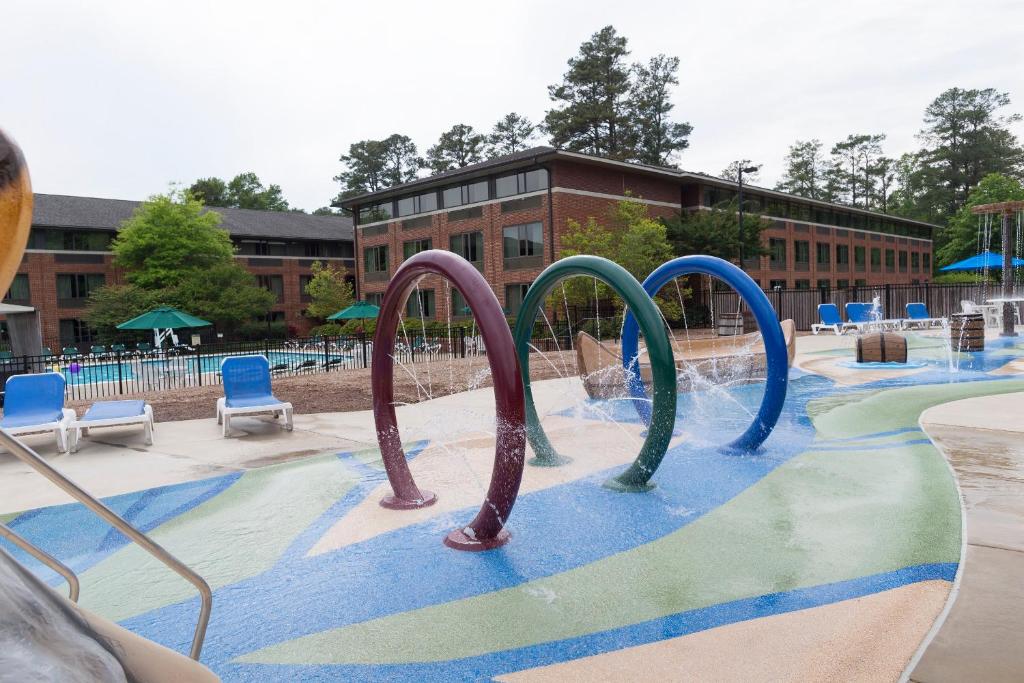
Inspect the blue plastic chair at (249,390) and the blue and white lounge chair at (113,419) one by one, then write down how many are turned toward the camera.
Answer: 2

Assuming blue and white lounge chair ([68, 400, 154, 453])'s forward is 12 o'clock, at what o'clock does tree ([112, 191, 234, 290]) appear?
The tree is roughly at 6 o'clock from the blue and white lounge chair.

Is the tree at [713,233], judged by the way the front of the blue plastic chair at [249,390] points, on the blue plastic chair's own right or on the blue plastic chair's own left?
on the blue plastic chair's own left

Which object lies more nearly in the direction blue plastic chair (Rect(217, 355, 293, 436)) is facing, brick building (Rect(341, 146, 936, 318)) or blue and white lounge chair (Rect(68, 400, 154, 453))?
the blue and white lounge chair

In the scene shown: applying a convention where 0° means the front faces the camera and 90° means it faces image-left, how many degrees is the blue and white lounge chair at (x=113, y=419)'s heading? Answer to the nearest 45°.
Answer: approximately 0°

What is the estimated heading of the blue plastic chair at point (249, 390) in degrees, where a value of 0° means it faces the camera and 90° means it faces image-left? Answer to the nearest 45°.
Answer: approximately 0°

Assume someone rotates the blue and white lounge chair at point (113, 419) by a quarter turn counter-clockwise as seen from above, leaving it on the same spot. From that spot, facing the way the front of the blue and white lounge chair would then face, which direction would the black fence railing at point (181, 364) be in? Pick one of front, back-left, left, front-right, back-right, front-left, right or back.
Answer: left

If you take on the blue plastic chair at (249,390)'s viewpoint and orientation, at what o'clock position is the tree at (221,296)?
The tree is roughly at 6 o'clock from the blue plastic chair.
